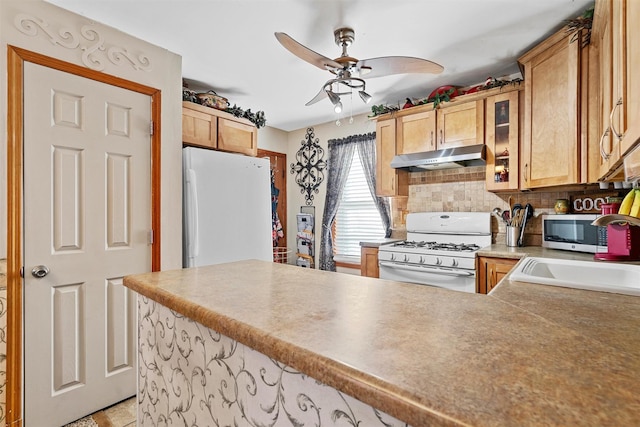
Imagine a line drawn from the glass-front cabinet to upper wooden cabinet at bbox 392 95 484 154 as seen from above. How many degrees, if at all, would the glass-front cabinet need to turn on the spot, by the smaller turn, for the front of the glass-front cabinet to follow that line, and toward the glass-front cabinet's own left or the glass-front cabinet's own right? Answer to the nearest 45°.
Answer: approximately 45° to the glass-front cabinet's own right

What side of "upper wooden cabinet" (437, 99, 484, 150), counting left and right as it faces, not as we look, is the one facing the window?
right

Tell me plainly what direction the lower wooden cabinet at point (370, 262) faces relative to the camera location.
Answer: facing the viewer and to the left of the viewer

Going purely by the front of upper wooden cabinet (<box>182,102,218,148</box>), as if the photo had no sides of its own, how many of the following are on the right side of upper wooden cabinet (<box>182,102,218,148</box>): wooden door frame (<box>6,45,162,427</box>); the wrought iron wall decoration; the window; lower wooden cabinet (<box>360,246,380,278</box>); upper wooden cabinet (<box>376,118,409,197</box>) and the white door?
2

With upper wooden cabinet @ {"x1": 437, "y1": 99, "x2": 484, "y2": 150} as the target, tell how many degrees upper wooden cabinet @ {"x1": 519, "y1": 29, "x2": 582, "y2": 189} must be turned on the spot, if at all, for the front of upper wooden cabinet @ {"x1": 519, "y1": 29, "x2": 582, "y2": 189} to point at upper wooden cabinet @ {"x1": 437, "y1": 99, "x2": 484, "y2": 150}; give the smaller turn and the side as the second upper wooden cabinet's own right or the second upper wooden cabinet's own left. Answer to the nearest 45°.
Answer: approximately 90° to the second upper wooden cabinet's own right

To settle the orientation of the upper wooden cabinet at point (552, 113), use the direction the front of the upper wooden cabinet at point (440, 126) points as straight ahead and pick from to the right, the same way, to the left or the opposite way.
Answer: the same way

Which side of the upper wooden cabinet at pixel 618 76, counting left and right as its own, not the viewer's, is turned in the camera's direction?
left

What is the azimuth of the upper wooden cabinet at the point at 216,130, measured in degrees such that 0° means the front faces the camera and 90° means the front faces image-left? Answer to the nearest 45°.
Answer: approximately 315°

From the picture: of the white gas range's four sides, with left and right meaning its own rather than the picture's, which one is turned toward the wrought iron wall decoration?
right

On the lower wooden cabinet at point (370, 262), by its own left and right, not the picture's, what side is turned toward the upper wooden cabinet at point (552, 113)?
left

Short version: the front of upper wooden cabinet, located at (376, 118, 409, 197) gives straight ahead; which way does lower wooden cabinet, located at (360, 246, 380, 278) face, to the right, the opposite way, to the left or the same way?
the same way

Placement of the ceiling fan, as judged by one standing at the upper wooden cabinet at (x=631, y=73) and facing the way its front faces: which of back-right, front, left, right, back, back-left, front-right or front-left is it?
front

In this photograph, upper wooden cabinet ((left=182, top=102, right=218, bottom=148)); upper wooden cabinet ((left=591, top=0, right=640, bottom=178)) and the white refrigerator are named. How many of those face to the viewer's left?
1

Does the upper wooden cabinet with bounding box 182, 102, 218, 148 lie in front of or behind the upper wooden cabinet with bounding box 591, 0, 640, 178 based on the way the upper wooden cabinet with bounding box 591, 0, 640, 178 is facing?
in front
